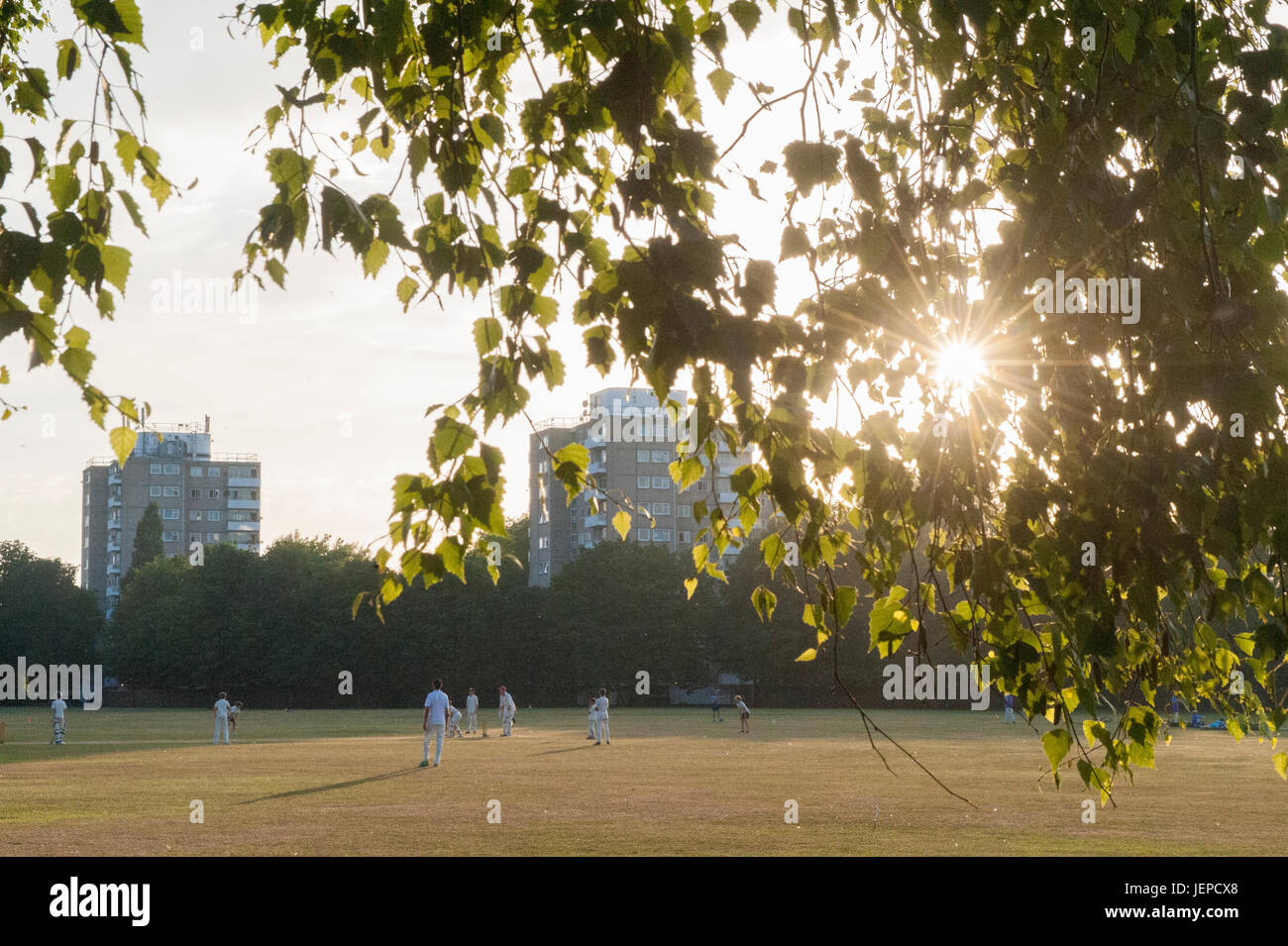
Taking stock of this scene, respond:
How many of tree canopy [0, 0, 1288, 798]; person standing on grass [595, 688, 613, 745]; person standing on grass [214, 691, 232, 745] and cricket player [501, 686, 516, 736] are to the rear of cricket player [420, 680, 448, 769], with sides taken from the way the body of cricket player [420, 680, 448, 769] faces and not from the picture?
1

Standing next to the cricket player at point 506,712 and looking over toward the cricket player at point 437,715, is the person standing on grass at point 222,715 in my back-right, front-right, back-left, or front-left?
front-right

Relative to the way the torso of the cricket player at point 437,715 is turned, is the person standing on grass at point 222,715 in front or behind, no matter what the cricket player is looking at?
in front

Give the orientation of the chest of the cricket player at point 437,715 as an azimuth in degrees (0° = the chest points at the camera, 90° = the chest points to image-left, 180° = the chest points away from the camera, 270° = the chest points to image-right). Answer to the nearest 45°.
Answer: approximately 180°

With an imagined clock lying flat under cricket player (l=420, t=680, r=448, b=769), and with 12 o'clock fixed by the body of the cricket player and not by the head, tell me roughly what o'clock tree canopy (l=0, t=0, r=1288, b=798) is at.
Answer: The tree canopy is roughly at 6 o'clock from the cricket player.

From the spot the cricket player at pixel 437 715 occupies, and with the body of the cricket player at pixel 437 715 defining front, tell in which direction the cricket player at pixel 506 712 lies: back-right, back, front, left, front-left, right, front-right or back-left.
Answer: front

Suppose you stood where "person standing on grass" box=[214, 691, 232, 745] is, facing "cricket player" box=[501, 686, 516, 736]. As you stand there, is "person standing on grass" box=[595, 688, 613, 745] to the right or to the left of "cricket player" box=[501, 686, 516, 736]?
right

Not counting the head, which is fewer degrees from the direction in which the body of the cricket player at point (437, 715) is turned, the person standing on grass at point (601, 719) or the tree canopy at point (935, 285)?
the person standing on grass
